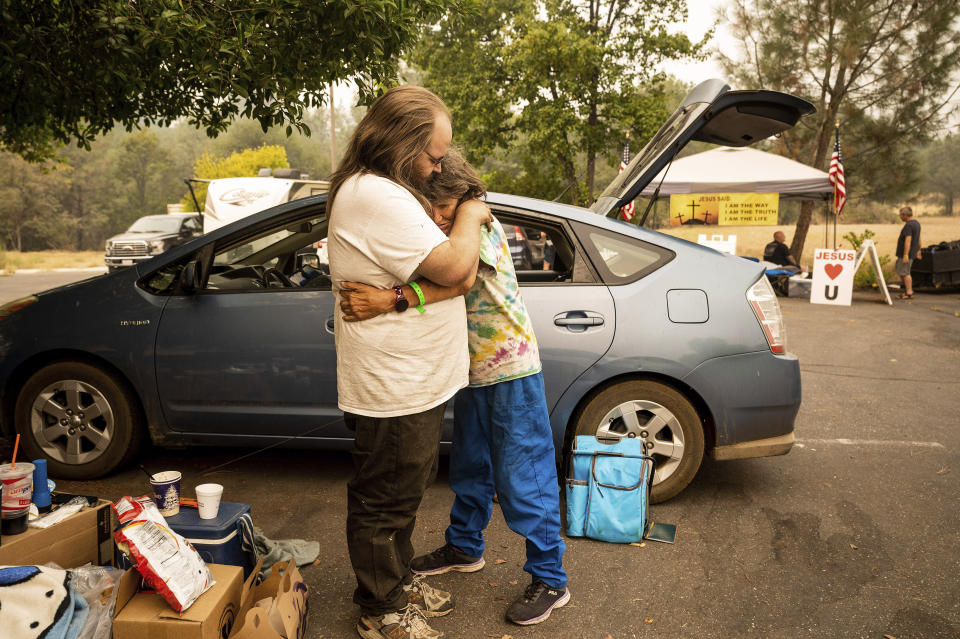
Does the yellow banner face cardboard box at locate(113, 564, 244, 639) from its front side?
yes

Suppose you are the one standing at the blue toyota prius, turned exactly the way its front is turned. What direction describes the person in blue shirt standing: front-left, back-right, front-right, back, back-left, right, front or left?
back-right

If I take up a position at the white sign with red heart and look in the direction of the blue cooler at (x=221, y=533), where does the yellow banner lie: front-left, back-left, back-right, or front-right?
back-right

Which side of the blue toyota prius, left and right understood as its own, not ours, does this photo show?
left

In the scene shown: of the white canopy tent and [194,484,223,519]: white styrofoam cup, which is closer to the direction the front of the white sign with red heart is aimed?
the white styrofoam cup

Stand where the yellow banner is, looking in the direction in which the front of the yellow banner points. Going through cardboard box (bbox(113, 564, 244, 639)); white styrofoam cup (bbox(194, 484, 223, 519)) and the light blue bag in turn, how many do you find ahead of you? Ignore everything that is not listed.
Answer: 3

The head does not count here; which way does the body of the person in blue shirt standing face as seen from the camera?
to the viewer's left

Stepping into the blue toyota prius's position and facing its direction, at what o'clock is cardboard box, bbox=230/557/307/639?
The cardboard box is roughly at 9 o'clock from the blue toyota prius.

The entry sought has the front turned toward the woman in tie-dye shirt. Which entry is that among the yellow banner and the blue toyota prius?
the yellow banner
